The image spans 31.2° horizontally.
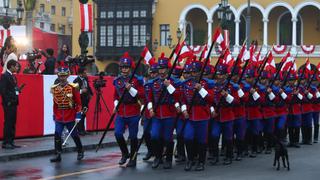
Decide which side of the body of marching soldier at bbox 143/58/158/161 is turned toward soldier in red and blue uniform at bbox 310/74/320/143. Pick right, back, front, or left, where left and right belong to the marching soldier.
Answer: back

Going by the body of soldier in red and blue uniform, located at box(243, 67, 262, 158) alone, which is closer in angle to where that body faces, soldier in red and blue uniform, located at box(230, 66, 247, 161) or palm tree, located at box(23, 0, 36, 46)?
the soldier in red and blue uniform

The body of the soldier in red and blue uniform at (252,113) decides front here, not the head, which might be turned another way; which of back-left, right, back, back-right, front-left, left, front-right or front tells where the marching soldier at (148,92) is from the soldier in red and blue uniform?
front

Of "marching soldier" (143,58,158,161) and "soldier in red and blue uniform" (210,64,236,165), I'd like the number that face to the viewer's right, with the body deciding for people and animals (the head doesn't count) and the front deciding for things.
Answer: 0

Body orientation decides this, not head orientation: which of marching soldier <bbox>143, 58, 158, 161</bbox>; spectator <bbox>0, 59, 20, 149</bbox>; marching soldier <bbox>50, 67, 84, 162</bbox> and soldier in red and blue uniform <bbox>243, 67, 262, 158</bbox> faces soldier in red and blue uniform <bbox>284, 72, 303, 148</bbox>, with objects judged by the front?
the spectator

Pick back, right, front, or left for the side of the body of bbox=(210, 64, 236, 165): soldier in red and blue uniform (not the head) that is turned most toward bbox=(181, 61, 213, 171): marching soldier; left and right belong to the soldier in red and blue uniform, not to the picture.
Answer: front

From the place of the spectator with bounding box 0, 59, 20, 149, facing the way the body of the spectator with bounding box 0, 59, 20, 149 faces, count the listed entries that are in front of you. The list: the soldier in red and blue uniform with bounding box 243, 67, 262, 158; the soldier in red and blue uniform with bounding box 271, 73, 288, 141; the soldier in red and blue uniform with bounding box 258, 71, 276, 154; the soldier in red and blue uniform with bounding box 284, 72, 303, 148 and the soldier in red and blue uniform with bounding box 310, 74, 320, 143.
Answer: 5

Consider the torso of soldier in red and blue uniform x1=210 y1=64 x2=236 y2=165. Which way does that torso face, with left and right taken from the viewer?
facing the viewer and to the left of the viewer

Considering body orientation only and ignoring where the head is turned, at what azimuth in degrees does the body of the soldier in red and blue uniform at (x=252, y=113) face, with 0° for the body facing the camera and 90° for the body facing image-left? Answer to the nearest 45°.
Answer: approximately 45°

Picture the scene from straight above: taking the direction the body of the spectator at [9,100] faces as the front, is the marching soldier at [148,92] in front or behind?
in front

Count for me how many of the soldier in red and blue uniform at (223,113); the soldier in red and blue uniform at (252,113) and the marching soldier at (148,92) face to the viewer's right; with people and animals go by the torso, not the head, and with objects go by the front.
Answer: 0
